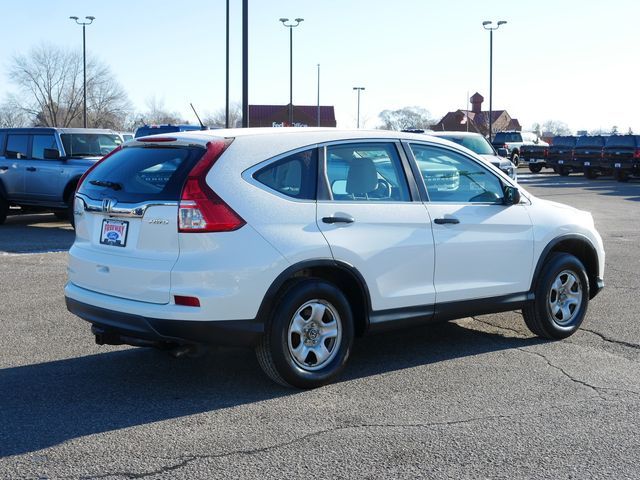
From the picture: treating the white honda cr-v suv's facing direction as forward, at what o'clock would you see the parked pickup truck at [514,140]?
The parked pickup truck is roughly at 11 o'clock from the white honda cr-v suv.

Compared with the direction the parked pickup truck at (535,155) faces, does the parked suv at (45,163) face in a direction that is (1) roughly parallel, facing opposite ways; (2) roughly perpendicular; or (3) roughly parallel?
roughly perpendicular

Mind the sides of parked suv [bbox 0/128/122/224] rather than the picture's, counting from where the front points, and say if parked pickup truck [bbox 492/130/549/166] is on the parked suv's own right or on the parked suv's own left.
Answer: on the parked suv's own left

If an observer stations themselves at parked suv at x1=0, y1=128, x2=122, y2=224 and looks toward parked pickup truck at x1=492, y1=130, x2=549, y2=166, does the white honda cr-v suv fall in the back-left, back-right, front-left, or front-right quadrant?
back-right

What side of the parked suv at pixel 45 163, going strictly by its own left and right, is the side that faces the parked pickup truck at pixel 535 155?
left

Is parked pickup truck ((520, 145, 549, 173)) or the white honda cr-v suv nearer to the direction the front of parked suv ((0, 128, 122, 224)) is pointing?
the white honda cr-v suv

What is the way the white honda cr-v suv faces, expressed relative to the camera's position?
facing away from the viewer and to the right of the viewer

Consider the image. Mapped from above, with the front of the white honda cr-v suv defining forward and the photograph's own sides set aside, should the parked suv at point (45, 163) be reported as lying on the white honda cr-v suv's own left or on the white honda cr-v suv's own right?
on the white honda cr-v suv's own left

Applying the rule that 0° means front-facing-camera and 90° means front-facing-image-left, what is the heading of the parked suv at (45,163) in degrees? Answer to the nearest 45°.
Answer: approximately 315°
